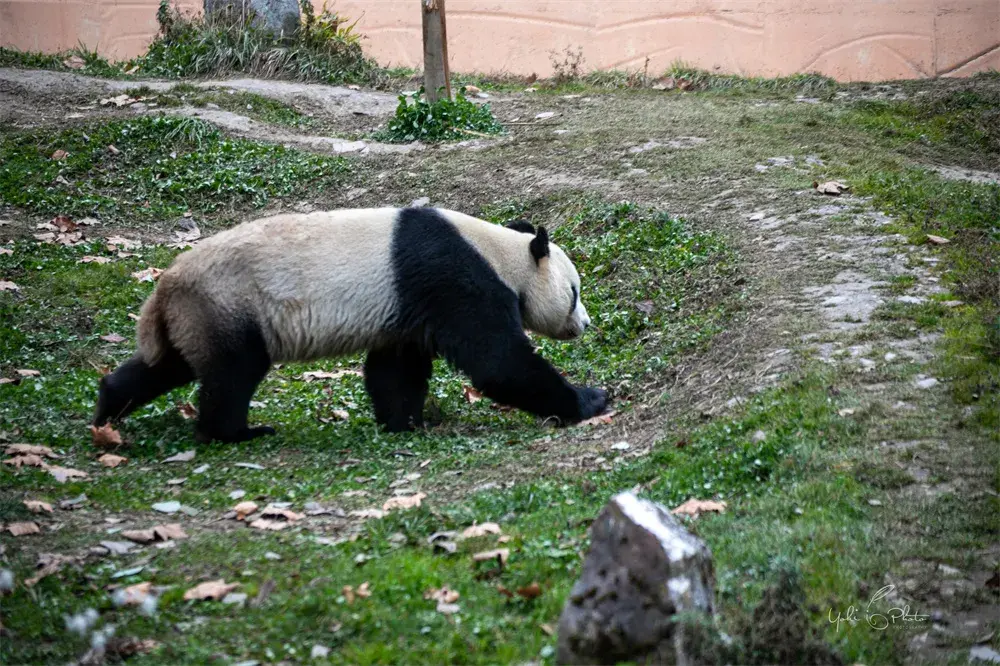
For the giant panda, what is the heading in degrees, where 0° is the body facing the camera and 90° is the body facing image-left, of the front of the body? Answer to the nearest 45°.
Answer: approximately 270°

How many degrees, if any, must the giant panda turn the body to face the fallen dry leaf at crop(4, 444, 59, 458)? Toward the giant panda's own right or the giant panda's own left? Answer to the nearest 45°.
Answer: approximately 180°

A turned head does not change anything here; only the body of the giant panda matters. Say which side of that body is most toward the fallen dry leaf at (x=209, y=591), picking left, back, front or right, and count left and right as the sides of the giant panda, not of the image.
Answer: right

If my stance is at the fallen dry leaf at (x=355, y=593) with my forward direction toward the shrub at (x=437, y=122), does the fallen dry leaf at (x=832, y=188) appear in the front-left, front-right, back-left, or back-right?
front-right

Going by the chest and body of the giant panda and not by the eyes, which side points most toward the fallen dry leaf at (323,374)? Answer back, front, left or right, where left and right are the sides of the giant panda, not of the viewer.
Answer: left

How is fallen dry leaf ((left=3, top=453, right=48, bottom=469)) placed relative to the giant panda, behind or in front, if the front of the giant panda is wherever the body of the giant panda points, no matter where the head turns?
behind

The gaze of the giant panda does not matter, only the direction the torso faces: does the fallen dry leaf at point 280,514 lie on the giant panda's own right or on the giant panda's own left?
on the giant panda's own right

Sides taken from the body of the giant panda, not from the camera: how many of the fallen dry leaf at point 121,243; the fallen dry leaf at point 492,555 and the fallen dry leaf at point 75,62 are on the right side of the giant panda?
1

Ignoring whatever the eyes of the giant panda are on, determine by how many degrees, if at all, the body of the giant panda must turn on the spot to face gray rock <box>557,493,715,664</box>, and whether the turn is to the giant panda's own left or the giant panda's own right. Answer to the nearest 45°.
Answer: approximately 90° to the giant panda's own right

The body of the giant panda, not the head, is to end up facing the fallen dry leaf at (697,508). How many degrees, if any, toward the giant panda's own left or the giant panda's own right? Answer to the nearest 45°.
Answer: approximately 45° to the giant panda's own right

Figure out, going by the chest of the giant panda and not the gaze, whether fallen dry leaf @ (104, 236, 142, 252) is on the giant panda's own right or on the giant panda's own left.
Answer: on the giant panda's own left

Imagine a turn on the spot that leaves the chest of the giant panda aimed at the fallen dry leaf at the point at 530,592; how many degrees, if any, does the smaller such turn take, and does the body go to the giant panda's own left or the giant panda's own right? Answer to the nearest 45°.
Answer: approximately 90° to the giant panda's own right

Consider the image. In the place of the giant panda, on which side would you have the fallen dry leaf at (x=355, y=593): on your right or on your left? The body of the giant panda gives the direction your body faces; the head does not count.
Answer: on your right

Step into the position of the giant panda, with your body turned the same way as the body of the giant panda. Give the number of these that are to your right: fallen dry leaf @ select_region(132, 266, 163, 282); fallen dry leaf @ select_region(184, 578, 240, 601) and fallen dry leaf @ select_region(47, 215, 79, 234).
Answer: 1

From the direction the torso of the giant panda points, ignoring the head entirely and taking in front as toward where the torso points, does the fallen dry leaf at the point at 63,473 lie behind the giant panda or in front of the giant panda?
behind
